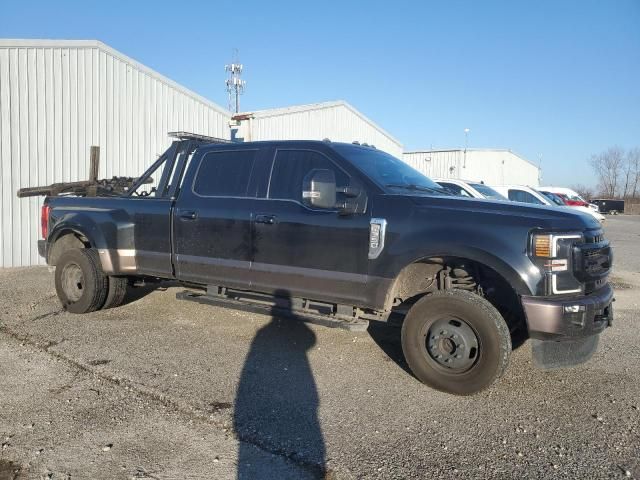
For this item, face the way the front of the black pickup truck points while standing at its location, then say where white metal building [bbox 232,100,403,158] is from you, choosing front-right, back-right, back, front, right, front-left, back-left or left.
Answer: back-left

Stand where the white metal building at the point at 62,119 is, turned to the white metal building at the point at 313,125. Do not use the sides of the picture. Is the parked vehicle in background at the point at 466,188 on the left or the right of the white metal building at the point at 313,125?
right

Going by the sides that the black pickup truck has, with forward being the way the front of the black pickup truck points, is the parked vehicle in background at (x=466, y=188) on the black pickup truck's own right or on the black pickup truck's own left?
on the black pickup truck's own left

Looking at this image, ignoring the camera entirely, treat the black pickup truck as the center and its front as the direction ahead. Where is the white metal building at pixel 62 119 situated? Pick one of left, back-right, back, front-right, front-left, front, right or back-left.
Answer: back

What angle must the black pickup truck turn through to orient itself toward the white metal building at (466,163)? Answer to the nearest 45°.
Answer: approximately 135° to its left

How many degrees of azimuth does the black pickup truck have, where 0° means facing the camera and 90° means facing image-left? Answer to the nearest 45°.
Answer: approximately 315°
